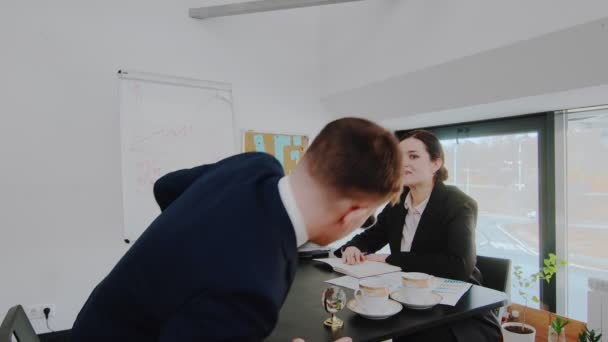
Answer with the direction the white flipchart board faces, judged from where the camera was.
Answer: facing the viewer and to the right of the viewer

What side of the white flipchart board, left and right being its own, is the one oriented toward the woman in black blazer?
front

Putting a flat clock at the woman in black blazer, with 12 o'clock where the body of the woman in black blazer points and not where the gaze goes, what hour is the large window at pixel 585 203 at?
The large window is roughly at 6 o'clock from the woman in black blazer.

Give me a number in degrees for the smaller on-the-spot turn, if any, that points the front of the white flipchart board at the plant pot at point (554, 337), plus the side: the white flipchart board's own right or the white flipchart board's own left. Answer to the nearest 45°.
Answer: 0° — it already faces it

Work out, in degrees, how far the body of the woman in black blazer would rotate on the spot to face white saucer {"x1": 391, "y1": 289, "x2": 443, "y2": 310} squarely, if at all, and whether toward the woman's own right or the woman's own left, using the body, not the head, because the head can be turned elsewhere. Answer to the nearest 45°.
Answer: approximately 45° to the woman's own left

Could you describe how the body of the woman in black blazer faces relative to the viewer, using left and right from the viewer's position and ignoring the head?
facing the viewer and to the left of the viewer

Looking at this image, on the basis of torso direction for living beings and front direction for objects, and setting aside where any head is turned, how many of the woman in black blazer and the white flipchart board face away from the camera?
0

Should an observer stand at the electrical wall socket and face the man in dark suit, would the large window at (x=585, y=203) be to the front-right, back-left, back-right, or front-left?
front-left

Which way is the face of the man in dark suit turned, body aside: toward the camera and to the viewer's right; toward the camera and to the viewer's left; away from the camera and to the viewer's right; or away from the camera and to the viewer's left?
away from the camera and to the viewer's right

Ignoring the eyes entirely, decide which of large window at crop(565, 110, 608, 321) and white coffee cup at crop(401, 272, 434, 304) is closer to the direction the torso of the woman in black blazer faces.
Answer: the white coffee cup

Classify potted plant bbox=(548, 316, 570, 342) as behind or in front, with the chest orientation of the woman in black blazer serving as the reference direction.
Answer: behind

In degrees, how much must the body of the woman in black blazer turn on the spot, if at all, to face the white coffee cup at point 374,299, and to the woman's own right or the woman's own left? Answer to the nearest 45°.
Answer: approximately 45° to the woman's own left

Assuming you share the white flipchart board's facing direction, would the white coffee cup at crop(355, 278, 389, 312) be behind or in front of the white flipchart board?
in front
